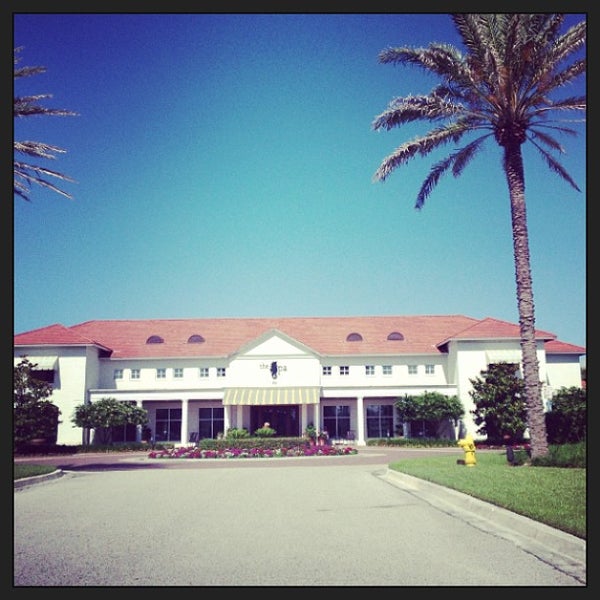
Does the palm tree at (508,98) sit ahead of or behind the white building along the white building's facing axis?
ahead

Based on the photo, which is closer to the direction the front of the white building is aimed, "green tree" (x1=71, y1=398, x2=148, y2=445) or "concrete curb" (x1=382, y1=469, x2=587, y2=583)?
the concrete curb

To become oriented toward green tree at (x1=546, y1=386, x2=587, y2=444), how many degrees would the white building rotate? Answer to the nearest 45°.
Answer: approximately 45° to its left

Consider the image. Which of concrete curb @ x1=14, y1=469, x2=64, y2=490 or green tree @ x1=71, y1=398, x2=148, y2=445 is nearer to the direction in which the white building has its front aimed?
the concrete curb

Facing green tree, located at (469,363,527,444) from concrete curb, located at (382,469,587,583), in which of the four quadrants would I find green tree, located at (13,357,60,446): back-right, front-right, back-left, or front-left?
front-left

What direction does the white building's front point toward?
toward the camera

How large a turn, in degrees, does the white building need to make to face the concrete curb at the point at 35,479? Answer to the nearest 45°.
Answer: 0° — it already faces it

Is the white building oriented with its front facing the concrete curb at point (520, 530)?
yes

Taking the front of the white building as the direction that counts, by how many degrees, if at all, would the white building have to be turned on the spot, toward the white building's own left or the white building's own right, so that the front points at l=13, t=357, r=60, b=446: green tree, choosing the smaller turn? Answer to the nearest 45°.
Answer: approximately 45° to the white building's own right

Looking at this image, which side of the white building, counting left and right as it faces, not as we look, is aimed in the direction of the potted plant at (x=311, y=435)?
front
